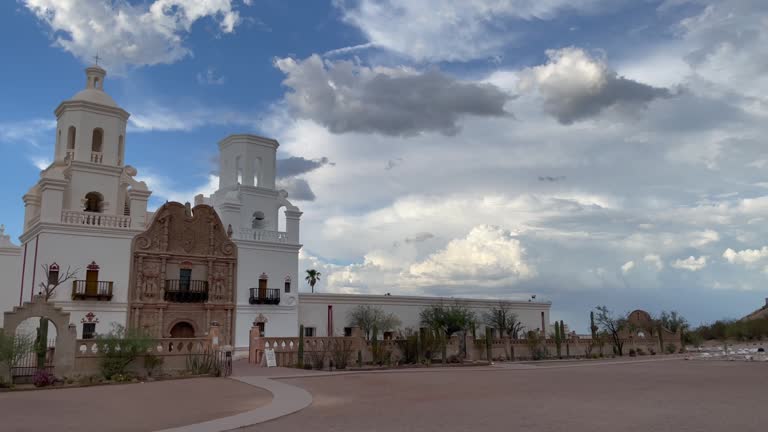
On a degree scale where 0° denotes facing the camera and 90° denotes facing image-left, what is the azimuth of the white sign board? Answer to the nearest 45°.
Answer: approximately 0°

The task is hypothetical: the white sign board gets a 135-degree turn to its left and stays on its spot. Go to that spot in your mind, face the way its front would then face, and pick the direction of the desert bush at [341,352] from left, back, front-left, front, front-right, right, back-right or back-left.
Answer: front-right

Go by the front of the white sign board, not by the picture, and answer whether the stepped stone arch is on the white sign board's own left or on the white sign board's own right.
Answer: on the white sign board's own right

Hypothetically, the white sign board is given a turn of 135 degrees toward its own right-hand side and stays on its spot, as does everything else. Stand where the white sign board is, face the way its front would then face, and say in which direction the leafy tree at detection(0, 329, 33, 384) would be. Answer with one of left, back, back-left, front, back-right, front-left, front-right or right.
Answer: left

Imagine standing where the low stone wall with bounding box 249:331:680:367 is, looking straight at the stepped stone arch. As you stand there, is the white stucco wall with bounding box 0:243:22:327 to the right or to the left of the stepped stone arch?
right

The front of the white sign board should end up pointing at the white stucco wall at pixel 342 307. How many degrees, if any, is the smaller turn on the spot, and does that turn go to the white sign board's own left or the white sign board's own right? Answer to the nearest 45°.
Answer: approximately 180°

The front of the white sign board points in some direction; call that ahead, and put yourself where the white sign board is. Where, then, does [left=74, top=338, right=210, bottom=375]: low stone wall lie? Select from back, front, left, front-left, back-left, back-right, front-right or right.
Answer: front-right

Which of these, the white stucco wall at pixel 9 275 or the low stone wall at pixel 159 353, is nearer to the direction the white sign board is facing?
the low stone wall

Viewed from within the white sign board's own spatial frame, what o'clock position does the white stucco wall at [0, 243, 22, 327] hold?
The white stucco wall is roughly at 4 o'clock from the white sign board.

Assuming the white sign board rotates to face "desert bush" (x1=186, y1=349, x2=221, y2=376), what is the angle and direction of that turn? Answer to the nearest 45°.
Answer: approximately 45° to its right
